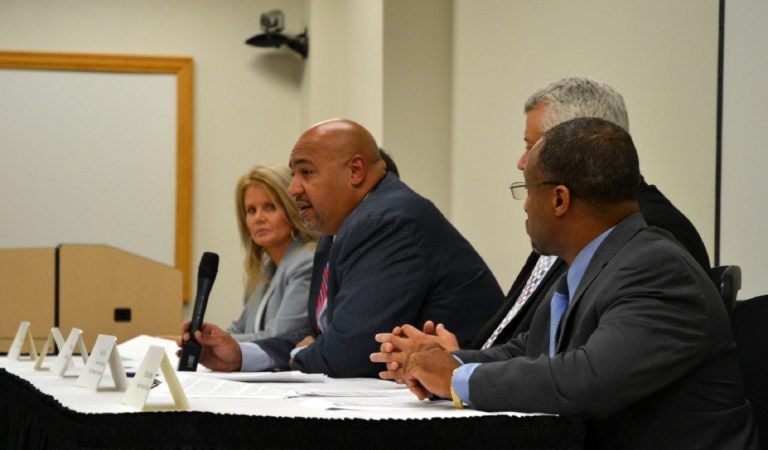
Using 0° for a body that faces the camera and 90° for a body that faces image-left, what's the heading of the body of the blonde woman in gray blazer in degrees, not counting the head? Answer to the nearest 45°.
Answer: approximately 45°

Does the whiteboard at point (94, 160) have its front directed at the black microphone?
yes

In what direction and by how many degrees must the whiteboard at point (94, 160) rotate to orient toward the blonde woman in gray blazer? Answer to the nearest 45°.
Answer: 0° — it already faces them

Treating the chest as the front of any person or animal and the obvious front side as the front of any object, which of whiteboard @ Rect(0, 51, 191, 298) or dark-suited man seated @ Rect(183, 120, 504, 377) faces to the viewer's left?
the dark-suited man seated

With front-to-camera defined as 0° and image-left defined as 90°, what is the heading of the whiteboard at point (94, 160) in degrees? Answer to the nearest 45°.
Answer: approximately 0°

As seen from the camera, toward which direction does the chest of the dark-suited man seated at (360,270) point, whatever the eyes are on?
to the viewer's left

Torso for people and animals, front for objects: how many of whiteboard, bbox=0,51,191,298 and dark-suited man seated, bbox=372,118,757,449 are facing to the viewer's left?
1

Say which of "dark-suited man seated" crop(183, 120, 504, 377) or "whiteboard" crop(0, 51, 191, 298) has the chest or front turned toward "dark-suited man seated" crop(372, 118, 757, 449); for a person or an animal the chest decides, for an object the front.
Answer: the whiteboard

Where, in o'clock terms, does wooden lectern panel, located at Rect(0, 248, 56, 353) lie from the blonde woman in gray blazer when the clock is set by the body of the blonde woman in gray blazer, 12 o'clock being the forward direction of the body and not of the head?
The wooden lectern panel is roughly at 3 o'clock from the blonde woman in gray blazer.

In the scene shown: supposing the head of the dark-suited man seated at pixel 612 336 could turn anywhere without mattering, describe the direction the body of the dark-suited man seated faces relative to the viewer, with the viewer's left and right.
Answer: facing to the left of the viewer

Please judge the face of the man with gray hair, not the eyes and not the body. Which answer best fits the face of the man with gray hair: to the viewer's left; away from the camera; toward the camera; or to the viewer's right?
to the viewer's left
